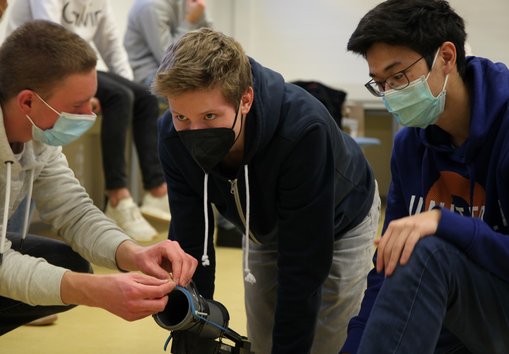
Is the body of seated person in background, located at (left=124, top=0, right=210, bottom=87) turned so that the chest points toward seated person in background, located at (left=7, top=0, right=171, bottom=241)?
no

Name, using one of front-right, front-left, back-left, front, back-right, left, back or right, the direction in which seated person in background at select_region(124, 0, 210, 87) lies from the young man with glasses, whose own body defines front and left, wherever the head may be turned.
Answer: right

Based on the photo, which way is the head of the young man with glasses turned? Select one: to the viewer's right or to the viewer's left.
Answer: to the viewer's left

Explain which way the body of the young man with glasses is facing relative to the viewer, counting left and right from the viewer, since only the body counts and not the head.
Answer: facing the viewer and to the left of the viewer

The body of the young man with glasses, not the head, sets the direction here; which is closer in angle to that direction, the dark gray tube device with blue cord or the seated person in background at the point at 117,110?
the dark gray tube device with blue cord

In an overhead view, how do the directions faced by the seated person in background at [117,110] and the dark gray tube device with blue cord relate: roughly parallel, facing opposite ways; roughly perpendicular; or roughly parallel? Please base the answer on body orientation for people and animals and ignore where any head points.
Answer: roughly perpendicular

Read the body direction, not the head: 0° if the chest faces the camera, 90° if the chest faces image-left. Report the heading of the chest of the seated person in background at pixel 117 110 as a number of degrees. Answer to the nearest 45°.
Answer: approximately 315°

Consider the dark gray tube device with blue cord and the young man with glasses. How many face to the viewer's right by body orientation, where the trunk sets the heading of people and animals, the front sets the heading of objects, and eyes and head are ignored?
0

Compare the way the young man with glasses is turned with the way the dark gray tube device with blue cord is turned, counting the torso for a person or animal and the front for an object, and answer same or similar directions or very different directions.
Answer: same or similar directions
